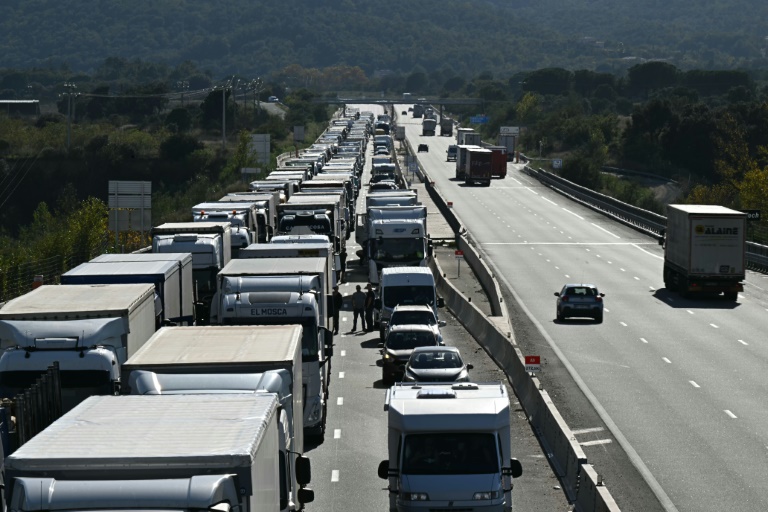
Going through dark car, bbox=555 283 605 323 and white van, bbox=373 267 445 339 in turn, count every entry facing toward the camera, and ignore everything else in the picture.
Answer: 1

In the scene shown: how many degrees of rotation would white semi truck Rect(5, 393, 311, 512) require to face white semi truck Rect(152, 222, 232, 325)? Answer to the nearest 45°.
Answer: approximately 180°

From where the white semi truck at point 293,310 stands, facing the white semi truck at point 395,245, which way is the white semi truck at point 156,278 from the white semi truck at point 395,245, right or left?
left

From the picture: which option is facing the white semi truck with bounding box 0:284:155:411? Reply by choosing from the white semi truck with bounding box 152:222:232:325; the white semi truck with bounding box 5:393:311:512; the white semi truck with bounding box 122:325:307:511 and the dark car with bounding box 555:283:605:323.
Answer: the white semi truck with bounding box 152:222:232:325

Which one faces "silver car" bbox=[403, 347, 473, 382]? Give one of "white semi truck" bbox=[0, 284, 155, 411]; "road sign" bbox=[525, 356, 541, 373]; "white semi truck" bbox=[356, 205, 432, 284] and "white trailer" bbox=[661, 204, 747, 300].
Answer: "white semi truck" bbox=[356, 205, 432, 284]

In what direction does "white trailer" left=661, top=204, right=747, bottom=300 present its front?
away from the camera

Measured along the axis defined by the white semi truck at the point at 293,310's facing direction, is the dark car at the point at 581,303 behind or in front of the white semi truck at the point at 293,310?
behind

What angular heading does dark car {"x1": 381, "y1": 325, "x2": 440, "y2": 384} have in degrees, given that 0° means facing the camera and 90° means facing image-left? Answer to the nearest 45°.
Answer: approximately 0°

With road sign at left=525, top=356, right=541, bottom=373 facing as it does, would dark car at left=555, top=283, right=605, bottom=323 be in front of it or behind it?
behind

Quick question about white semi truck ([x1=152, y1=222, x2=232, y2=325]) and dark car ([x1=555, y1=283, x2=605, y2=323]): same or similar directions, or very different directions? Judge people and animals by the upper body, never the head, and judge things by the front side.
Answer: very different directions

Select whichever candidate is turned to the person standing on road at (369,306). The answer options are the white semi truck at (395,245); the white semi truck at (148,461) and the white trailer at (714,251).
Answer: the white semi truck at (395,245)

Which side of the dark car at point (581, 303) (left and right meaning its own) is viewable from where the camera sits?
back

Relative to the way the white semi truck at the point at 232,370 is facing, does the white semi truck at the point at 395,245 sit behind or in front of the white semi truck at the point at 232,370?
behind

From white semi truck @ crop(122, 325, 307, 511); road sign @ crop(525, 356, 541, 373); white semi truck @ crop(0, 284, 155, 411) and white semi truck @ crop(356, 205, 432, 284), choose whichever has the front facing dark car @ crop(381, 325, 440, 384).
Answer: white semi truck @ crop(356, 205, 432, 284)

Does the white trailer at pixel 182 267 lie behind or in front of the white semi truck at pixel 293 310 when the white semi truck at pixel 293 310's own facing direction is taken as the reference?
behind
